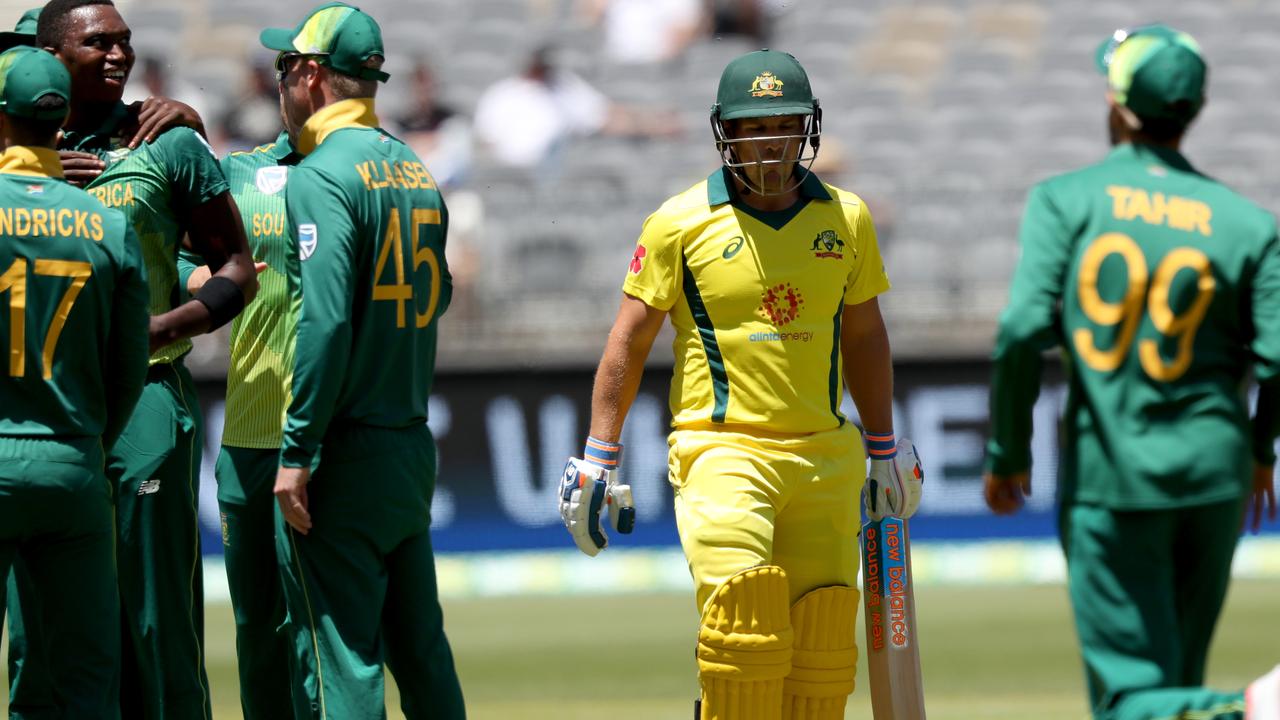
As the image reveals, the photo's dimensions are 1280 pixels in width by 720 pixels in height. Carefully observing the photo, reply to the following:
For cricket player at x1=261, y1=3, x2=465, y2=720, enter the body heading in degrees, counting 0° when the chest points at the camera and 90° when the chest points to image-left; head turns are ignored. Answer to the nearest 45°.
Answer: approximately 135°

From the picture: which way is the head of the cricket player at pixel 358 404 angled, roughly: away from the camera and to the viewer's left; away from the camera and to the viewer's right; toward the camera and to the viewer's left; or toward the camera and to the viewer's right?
away from the camera and to the viewer's left

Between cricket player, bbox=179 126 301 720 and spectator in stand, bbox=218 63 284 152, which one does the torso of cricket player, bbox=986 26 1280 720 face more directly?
the spectator in stand

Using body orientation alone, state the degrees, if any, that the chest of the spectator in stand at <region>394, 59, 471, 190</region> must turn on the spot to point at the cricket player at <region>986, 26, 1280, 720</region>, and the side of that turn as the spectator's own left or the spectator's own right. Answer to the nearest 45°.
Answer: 0° — they already face them

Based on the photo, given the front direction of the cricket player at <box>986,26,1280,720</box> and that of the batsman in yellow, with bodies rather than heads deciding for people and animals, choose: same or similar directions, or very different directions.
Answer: very different directions

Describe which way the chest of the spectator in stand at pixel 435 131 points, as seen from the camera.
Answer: toward the camera

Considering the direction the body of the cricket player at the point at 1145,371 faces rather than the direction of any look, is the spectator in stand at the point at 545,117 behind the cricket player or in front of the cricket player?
in front

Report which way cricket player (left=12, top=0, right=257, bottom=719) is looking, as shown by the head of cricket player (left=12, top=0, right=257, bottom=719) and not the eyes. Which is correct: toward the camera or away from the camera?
toward the camera

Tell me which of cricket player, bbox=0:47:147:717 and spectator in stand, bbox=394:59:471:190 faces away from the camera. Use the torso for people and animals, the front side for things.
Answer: the cricket player

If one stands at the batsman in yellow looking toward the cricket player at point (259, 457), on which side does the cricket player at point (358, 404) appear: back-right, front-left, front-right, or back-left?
front-left

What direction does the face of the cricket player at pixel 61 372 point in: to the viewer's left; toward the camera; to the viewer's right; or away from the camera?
away from the camera

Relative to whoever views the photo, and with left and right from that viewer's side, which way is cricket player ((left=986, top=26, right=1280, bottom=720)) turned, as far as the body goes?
facing away from the viewer

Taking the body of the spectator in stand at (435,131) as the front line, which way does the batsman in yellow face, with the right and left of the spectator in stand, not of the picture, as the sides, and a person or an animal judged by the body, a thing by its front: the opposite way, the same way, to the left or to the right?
the same way

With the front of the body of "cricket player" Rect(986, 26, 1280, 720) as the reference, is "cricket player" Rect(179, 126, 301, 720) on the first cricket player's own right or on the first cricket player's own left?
on the first cricket player's own left

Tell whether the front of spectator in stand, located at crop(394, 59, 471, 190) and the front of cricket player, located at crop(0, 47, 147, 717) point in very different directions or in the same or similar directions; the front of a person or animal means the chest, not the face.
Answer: very different directions

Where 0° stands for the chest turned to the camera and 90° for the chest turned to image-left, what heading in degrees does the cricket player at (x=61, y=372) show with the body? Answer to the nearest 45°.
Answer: approximately 180°

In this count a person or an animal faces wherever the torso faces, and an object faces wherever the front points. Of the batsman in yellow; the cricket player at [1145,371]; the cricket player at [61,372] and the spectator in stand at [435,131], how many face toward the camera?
2

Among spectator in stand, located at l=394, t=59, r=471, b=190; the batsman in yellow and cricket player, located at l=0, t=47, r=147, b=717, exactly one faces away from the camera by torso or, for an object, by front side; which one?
the cricket player

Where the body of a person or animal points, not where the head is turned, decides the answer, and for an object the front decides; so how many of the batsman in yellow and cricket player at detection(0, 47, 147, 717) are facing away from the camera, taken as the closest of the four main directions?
1
